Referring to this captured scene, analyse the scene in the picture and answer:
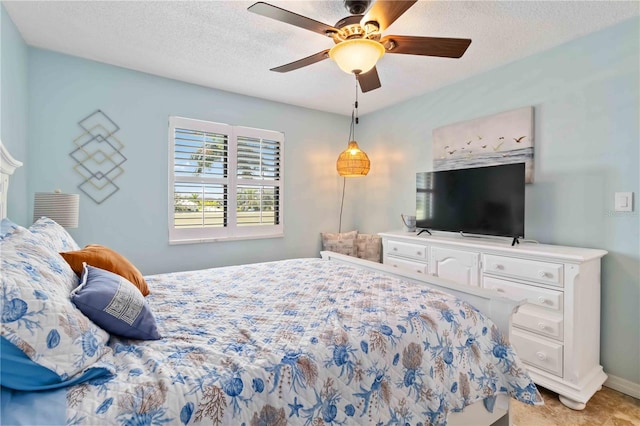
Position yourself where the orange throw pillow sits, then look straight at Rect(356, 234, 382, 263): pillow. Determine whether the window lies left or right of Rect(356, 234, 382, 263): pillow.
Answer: left

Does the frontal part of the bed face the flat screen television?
yes

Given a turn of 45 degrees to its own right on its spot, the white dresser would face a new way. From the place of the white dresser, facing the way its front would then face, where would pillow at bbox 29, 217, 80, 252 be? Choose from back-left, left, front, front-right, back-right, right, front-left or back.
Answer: front-left

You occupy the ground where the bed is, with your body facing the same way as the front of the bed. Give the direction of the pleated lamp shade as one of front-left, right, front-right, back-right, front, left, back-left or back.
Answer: left

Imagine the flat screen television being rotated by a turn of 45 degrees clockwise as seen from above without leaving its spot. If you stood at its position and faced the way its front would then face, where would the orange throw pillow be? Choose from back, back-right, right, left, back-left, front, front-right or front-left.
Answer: front-left

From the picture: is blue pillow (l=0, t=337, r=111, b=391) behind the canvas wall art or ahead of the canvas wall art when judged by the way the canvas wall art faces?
ahead

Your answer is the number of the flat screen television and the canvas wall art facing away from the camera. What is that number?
0

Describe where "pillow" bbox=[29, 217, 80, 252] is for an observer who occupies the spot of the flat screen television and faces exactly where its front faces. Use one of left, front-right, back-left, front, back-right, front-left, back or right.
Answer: front

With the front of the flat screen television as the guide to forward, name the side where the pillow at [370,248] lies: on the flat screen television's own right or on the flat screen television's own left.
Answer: on the flat screen television's own right

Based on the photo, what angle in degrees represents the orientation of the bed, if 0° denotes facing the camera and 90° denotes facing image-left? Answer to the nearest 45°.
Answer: approximately 225°

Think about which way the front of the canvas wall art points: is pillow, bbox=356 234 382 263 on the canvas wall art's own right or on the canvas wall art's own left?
on the canvas wall art's own right

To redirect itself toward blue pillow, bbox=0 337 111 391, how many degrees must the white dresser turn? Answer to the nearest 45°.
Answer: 0° — it already faces it

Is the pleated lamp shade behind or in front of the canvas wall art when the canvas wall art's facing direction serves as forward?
in front

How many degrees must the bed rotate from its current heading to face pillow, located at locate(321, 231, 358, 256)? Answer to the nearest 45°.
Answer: approximately 45° to its left

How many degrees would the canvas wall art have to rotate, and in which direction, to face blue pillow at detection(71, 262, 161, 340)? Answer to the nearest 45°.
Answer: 0° — it already faces it

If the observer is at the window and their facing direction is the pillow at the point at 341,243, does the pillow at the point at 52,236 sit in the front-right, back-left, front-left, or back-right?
back-right

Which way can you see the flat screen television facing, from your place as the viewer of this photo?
facing the viewer and to the left of the viewer
